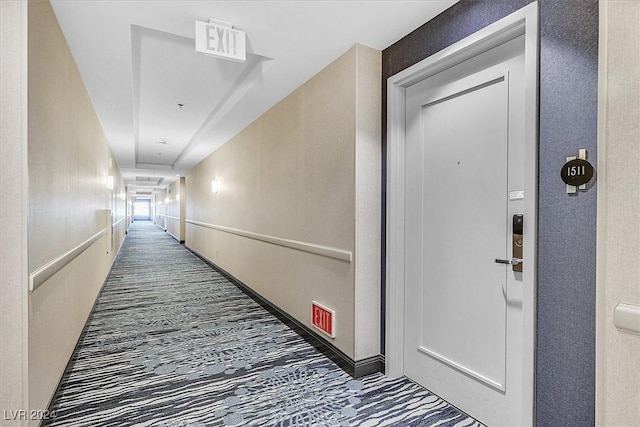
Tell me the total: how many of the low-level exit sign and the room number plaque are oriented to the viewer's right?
0

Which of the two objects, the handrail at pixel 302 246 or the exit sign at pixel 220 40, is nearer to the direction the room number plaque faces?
the exit sign

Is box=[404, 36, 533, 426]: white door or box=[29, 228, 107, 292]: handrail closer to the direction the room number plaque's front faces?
the handrail

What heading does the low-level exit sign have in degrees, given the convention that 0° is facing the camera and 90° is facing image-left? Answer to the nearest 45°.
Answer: approximately 45°

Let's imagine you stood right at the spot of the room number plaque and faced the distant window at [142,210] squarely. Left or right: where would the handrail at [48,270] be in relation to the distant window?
left
